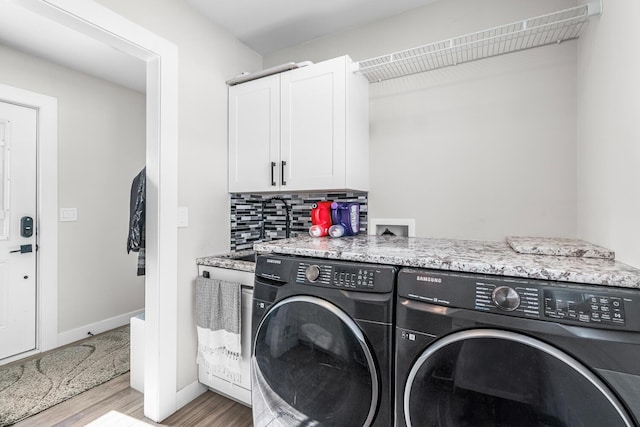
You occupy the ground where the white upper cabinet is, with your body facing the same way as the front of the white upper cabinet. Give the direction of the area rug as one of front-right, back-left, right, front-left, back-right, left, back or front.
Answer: front-right

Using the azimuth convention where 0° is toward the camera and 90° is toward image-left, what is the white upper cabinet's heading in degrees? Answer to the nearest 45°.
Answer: approximately 45°

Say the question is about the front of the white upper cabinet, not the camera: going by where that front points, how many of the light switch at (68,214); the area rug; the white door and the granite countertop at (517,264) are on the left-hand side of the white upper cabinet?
1

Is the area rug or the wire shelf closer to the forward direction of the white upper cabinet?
the area rug

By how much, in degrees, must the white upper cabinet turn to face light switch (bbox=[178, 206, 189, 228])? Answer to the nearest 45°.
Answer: approximately 45° to its right

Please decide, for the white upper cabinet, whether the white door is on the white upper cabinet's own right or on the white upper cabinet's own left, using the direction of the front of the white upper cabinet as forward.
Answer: on the white upper cabinet's own right

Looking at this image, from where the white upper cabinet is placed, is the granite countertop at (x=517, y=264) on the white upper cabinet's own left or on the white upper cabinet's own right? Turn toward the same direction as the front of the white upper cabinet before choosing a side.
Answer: on the white upper cabinet's own left

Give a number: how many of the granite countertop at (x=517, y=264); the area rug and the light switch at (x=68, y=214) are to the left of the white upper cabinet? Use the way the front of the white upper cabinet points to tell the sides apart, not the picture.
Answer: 1
